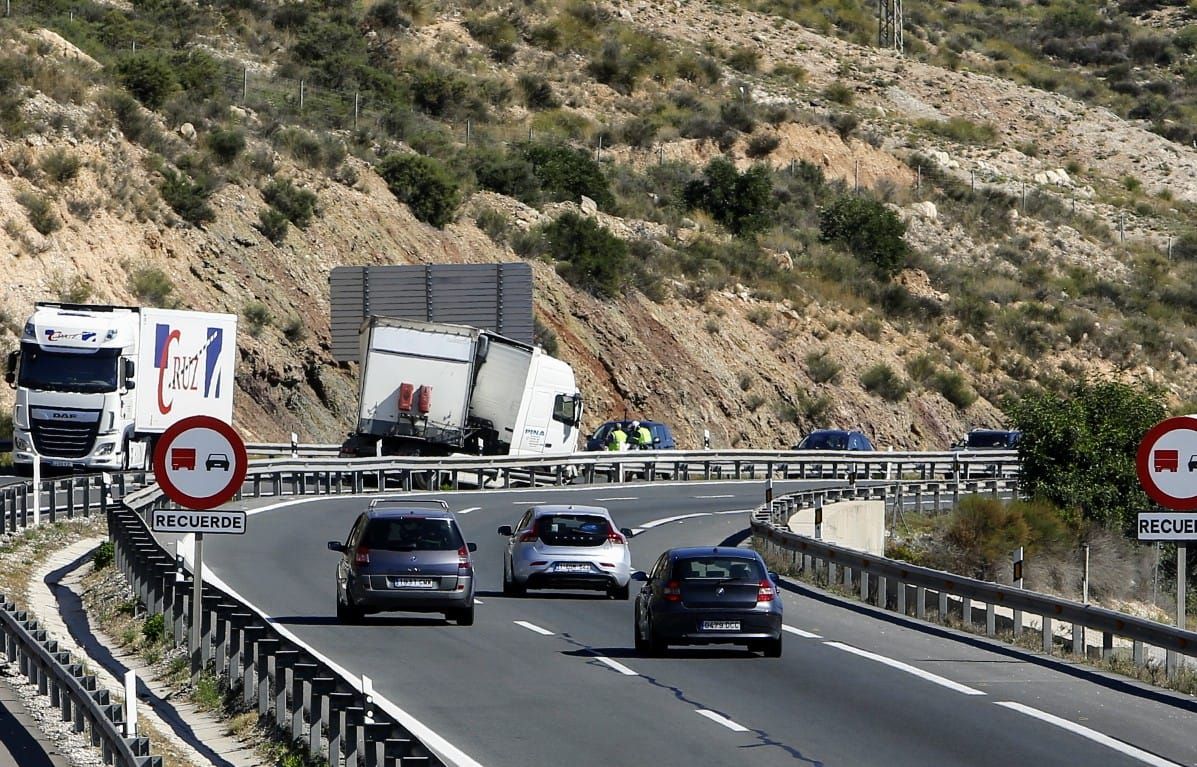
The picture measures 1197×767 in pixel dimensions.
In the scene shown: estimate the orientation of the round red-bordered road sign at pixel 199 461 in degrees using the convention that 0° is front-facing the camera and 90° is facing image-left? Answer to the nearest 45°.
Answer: approximately 0°

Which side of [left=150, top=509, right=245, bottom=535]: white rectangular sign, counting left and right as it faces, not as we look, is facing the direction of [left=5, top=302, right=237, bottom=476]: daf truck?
back

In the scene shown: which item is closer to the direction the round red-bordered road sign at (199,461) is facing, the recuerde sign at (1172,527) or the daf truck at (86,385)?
the recuerde sign

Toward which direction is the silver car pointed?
away from the camera

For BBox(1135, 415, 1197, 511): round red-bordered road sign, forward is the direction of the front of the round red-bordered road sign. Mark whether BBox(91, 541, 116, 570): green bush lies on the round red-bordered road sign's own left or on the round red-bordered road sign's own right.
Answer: on the round red-bordered road sign's own right

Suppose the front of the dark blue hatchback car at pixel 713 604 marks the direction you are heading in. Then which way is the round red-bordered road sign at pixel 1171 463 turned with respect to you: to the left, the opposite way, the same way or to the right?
the opposite way

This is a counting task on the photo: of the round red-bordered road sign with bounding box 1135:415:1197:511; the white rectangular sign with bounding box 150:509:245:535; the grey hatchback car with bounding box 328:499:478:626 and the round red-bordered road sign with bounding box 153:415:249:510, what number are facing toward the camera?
3

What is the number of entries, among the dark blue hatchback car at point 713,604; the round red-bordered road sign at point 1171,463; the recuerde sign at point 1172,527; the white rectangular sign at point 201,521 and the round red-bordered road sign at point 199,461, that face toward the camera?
4

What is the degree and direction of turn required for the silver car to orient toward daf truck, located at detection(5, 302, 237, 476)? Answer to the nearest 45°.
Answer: approximately 45° to its left

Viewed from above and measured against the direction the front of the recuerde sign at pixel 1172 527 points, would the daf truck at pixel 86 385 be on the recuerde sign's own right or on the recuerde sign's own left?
on the recuerde sign's own right

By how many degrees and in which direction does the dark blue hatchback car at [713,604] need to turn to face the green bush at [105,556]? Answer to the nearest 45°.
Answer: approximately 45° to its left

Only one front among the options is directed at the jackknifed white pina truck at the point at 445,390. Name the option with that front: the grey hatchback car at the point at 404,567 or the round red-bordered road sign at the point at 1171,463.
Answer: the grey hatchback car

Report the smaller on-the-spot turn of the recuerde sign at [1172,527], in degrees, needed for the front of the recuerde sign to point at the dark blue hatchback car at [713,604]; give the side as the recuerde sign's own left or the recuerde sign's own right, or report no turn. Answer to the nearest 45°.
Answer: approximately 90° to the recuerde sign's own right

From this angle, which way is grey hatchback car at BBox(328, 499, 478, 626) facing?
away from the camera

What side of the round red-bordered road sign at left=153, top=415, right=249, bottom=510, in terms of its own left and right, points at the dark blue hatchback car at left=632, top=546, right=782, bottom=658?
left

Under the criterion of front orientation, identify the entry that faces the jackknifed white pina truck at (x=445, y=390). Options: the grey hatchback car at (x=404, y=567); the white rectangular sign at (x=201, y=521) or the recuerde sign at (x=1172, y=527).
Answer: the grey hatchback car
